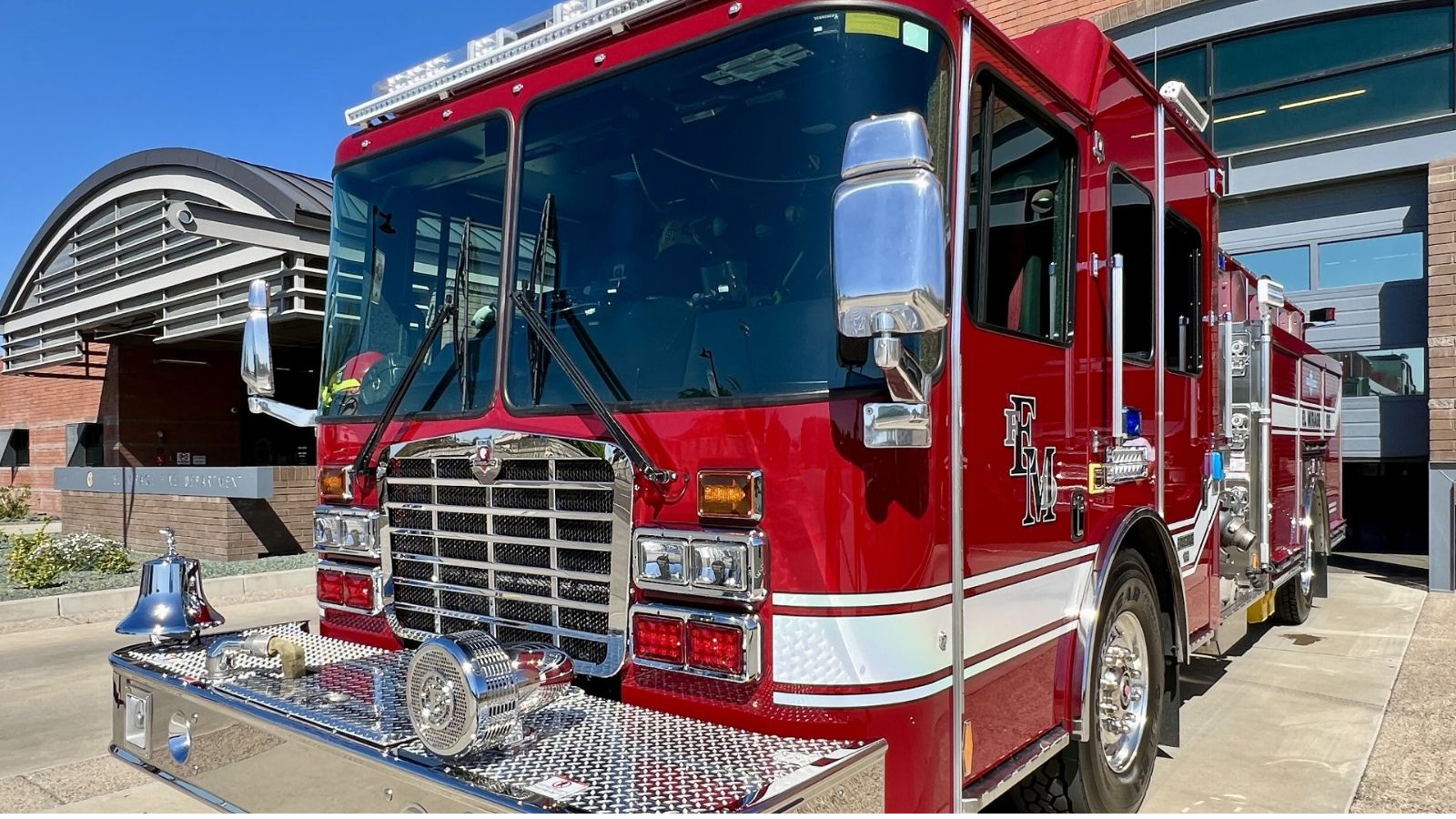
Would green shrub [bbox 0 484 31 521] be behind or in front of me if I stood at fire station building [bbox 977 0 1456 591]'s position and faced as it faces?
in front

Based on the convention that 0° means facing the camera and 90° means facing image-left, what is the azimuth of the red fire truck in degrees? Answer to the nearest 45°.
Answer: approximately 45°

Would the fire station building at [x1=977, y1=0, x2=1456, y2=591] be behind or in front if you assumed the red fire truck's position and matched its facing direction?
behind

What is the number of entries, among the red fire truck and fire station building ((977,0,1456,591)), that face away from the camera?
0

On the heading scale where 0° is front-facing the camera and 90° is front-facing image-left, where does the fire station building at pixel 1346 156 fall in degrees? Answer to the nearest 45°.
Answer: approximately 45°

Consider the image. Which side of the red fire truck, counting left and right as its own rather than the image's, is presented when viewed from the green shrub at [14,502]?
right

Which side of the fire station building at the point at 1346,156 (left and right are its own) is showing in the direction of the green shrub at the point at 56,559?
front

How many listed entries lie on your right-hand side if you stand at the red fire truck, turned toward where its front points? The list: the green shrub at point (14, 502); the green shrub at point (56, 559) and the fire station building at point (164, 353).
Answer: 3

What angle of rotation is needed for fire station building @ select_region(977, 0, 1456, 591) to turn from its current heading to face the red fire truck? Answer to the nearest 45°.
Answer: approximately 45° to its left

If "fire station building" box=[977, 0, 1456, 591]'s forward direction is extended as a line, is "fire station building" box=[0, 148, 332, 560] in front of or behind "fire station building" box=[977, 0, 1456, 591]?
in front

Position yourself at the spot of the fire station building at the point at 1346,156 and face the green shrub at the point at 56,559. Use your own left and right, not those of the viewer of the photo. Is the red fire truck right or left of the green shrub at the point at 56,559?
left
